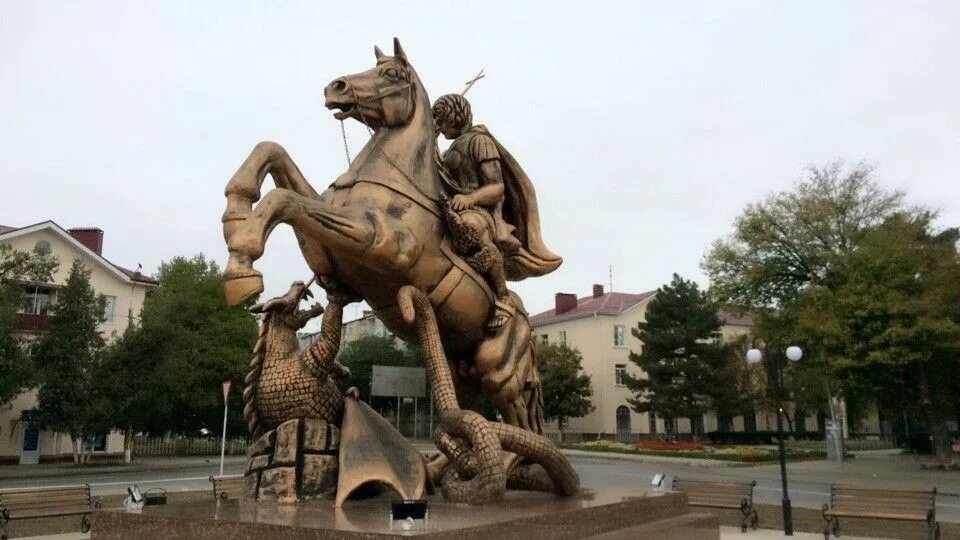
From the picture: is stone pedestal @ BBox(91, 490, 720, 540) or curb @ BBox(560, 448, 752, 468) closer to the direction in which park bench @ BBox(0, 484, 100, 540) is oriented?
the stone pedestal

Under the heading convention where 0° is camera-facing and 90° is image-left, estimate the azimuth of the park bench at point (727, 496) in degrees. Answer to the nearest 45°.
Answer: approximately 45°

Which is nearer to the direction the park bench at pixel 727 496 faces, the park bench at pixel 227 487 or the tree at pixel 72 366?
the park bench

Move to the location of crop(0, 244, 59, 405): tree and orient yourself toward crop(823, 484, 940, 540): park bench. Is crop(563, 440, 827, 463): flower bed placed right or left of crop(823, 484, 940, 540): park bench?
left

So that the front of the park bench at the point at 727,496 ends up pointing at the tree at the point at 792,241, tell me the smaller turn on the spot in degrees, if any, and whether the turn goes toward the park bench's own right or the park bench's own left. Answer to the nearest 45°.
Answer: approximately 135° to the park bench's own right

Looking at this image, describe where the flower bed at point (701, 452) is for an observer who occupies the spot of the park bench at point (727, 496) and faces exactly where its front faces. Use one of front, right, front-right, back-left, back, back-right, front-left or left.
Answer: back-right

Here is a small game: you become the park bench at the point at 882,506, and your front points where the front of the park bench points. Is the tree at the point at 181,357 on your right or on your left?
on your right

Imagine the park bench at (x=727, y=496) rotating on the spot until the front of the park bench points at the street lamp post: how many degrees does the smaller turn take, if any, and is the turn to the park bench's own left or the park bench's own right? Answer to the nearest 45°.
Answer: approximately 90° to the park bench's own left

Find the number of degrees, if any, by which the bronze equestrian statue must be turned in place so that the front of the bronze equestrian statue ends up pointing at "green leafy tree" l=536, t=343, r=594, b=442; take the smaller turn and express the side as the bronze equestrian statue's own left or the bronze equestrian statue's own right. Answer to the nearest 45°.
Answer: approximately 135° to the bronze equestrian statue's own right

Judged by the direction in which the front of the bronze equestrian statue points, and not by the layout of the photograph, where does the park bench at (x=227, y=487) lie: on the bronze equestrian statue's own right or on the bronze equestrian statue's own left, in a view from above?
on the bronze equestrian statue's own right

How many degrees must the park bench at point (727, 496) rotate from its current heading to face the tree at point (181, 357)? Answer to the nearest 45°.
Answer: approximately 90° to its right

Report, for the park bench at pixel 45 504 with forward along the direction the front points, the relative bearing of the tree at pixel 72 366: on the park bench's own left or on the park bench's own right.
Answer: on the park bench's own left

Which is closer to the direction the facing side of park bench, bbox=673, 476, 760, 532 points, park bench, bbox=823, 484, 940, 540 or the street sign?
the street sign
